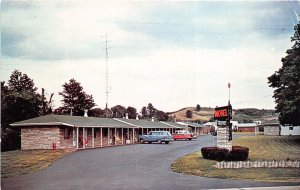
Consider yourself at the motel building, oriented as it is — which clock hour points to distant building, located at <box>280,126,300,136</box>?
The distant building is roughly at 11 o'clock from the motel building.

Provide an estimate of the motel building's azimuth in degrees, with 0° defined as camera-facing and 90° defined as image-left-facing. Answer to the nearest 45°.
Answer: approximately 315°

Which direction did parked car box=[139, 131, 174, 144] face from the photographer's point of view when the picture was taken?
facing to the left of the viewer

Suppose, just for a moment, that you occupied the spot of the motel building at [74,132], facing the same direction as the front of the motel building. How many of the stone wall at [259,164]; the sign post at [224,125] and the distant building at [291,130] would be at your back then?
0

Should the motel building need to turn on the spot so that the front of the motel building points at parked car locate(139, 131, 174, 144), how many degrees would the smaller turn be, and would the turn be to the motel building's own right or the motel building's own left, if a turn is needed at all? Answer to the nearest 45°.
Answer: approximately 90° to the motel building's own left

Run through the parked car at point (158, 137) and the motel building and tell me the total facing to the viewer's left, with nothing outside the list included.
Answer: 1

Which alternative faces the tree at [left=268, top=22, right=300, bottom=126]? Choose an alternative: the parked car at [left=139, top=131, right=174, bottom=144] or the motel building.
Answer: the motel building

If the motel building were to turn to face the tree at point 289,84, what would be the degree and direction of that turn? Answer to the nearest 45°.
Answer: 0° — it already faces it
